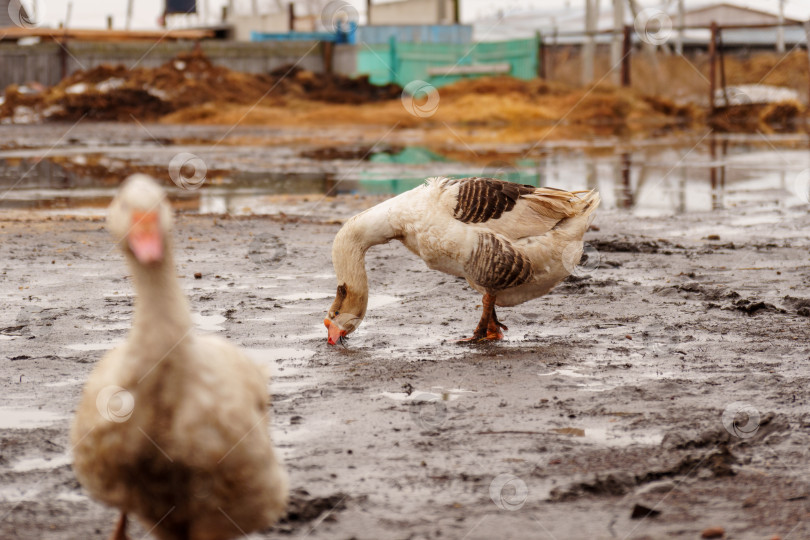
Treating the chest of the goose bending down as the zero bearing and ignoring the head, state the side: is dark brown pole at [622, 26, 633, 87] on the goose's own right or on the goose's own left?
on the goose's own right

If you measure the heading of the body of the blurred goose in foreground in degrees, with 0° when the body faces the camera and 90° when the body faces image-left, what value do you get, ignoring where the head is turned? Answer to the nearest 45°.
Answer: approximately 0°

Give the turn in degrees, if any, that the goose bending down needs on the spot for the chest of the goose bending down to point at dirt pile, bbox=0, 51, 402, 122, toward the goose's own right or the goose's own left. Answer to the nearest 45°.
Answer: approximately 90° to the goose's own right

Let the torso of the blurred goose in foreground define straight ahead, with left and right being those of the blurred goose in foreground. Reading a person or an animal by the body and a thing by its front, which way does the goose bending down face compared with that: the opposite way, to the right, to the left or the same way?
to the right

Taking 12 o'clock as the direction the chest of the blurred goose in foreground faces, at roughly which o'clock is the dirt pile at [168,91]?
The dirt pile is roughly at 6 o'clock from the blurred goose in foreground.

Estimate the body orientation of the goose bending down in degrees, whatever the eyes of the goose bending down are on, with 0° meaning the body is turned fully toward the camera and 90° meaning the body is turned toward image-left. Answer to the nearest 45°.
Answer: approximately 90°

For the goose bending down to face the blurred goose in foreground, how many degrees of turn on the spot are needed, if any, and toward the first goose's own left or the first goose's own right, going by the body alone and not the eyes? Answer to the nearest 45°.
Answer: approximately 90° to the first goose's own left

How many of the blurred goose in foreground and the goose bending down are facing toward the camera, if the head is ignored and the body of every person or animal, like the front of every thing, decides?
1

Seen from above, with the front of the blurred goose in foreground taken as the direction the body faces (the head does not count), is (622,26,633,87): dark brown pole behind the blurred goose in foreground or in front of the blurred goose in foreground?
behind

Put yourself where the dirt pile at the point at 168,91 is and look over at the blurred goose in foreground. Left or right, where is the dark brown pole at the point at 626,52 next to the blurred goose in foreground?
left

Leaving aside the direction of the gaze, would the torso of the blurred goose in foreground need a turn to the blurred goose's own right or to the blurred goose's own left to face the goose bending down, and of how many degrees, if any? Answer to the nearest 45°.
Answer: approximately 135° to the blurred goose's own left
